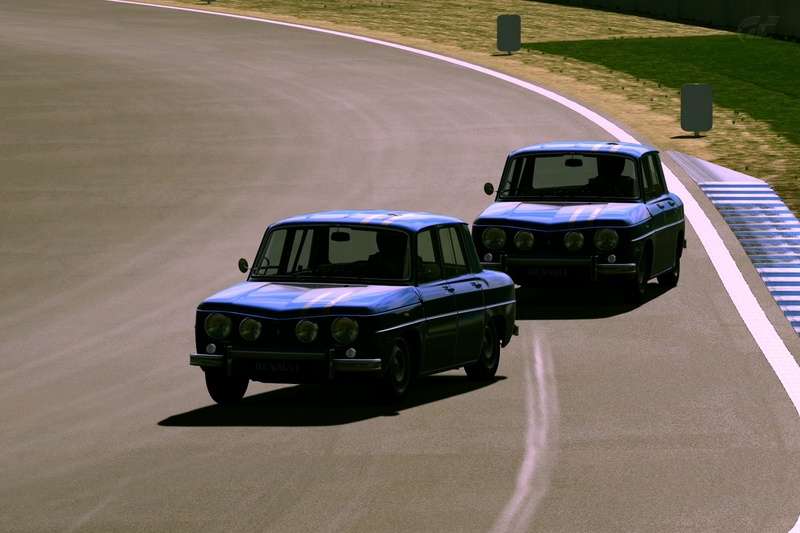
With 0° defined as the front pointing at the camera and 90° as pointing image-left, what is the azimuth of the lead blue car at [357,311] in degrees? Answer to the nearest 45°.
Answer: approximately 45°

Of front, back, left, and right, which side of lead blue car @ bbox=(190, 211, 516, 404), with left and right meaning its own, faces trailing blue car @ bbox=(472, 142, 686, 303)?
back

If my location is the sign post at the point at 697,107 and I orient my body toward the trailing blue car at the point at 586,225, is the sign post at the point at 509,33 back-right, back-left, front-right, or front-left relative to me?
back-right

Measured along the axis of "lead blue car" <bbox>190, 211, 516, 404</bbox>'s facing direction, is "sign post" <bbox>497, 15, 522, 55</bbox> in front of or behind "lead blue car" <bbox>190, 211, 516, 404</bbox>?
behind

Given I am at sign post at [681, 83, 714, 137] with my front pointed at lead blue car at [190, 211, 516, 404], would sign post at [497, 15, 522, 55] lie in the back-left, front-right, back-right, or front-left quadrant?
back-right

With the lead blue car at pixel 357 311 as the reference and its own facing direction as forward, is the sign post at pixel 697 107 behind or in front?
behind

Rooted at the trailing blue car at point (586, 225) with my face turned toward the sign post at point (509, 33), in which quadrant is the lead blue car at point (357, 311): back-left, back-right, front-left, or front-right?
back-left
